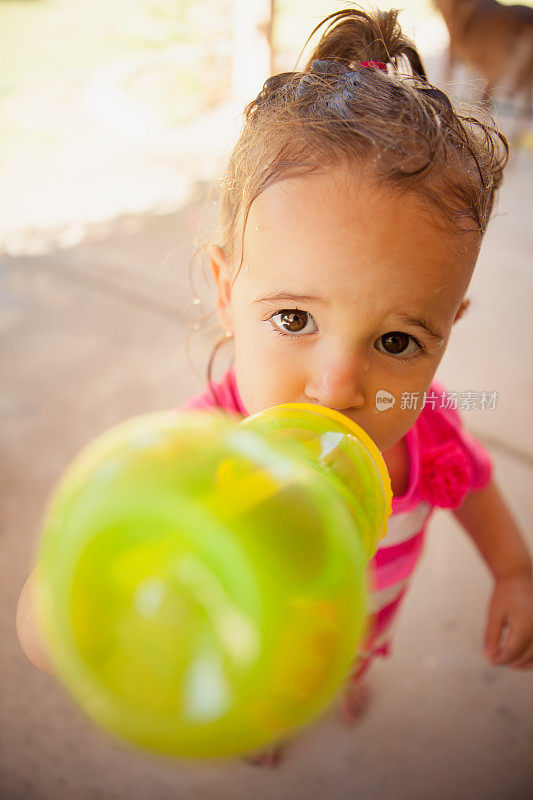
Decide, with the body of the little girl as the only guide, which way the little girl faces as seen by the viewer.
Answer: toward the camera

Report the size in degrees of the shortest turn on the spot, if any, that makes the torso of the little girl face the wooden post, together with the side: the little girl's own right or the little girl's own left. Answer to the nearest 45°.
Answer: approximately 180°

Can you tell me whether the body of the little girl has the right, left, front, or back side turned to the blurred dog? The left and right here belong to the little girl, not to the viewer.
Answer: back
